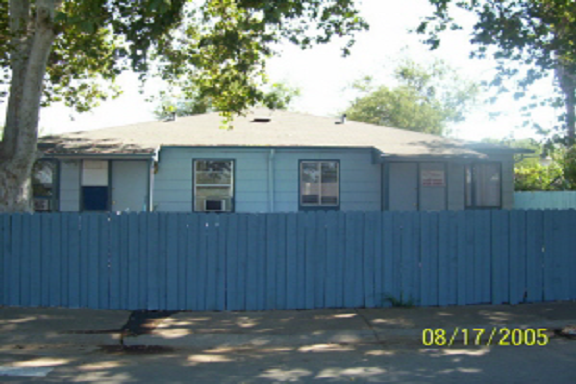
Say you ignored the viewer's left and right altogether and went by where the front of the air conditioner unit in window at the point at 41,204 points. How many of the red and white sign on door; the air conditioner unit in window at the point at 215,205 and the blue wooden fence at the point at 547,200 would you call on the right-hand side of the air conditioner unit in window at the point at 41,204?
0

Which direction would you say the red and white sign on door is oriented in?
toward the camera

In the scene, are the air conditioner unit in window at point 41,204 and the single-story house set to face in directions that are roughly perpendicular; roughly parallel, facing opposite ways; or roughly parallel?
roughly parallel

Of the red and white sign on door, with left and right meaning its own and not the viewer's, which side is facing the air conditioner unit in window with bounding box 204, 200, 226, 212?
right

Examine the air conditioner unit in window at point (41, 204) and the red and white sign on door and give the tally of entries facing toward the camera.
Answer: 2

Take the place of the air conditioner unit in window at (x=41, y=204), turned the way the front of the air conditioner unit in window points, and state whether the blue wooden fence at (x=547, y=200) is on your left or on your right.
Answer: on your left

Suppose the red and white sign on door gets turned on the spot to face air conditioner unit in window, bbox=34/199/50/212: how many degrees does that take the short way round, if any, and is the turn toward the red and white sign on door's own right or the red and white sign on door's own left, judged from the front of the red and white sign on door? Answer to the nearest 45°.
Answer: approximately 90° to the red and white sign on door's own right

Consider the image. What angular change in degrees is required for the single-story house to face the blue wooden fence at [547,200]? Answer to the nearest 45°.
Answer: approximately 135° to its left

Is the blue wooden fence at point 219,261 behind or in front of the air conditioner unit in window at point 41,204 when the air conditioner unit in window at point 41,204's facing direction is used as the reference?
in front

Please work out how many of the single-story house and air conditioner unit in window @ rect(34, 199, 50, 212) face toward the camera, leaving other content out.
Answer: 2

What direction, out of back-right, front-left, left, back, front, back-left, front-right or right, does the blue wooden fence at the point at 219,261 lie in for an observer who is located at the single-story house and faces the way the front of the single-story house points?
front

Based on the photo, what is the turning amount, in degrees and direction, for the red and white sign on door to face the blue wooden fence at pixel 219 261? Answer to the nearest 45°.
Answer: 0° — it already faces it

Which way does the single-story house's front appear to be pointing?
toward the camera
